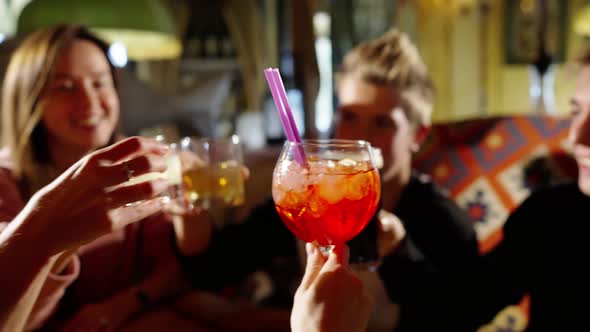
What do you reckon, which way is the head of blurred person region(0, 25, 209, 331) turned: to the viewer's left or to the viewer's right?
to the viewer's right

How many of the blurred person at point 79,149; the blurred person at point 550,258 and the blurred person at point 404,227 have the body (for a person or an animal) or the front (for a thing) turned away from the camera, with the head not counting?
0

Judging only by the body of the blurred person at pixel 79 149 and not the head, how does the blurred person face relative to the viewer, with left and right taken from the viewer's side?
facing the viewer and to the right of the viewer

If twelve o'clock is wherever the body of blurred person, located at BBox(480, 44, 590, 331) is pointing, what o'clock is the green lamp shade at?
The green lamp shade is roughly at 2 o'clock from the blurred person.

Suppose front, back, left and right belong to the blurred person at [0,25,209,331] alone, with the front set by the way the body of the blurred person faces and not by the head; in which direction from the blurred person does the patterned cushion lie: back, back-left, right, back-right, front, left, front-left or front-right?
front-left

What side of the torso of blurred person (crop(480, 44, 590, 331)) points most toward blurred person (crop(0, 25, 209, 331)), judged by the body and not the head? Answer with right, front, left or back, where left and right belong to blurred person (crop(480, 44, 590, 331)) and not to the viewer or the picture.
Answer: front

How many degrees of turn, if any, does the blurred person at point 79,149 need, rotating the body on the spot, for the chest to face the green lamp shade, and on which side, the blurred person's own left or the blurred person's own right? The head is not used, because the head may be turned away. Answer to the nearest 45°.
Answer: approximately 135° to the blurred person's own left

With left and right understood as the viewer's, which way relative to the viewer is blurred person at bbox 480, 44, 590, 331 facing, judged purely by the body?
facing the viewer and to the left of the viewer

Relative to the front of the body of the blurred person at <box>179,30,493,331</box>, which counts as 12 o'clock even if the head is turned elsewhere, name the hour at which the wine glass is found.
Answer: The wine glass is roughly at 11 o'clock from the blurred person.

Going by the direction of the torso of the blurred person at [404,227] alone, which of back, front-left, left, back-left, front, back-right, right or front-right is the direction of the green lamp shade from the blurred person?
right

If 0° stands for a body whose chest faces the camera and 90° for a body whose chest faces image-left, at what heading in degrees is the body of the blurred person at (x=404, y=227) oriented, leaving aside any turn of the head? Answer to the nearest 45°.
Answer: approximately 45°

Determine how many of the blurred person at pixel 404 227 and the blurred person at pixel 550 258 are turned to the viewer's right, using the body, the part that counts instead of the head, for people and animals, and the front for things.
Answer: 0
